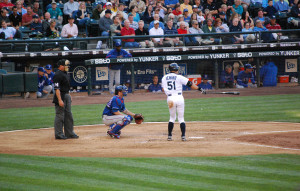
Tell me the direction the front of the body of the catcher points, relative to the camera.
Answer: to the viewer's right

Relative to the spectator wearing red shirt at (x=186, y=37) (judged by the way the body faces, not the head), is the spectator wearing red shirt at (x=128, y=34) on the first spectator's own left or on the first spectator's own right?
on the first spectator's own right

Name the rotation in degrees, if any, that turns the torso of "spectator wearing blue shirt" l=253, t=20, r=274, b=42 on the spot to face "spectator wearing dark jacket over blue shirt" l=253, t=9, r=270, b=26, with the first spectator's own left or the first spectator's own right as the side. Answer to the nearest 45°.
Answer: approximately 135° to the first spectator's own left

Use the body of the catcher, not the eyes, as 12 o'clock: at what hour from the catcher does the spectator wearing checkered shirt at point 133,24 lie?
The spectator wearing checkered shirt is roughly at 9 o'clock from the catcher.

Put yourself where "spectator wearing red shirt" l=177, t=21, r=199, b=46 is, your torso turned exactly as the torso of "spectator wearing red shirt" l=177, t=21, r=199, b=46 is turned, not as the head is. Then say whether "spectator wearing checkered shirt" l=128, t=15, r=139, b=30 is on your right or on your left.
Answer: on your right

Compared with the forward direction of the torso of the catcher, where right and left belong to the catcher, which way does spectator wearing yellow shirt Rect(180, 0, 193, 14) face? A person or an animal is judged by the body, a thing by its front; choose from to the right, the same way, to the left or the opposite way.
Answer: to the right

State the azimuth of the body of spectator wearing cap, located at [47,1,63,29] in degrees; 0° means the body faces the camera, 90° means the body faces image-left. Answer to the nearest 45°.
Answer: approximately 315°

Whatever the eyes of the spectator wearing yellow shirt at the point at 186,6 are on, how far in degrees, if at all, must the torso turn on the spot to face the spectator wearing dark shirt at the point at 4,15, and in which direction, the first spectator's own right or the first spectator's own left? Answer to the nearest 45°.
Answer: approximately 45° to the first spectator's own right
